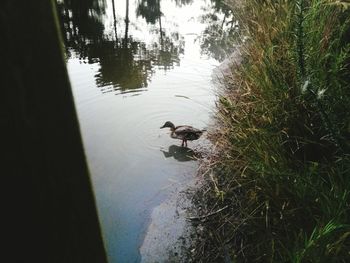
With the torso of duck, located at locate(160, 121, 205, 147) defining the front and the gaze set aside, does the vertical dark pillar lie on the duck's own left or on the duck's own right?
on the duck's own left

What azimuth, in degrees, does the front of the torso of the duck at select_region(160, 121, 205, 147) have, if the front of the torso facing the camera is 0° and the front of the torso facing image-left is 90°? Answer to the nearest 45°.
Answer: approximately 90°
